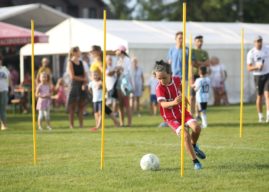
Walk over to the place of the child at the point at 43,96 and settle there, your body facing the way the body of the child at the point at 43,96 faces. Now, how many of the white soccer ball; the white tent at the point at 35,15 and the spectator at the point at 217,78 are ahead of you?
1

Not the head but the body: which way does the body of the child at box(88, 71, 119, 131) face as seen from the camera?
toward the camera

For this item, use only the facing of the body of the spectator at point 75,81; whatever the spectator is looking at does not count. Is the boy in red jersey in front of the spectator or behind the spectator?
in front

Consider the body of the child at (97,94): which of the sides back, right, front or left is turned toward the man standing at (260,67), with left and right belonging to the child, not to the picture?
left

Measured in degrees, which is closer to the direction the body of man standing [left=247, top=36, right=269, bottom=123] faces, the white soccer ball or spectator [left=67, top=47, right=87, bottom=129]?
the white soccer ball

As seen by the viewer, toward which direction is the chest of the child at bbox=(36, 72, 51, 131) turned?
toward the camera

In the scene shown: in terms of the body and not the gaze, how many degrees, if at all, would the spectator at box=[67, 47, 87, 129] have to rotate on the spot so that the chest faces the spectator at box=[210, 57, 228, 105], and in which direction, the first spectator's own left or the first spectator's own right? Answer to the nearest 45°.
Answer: approximately 90° to the first spectator's own left

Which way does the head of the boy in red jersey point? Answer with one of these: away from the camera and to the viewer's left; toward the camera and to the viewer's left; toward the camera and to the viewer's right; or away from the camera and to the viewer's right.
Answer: toward the camera and to the viewer's left

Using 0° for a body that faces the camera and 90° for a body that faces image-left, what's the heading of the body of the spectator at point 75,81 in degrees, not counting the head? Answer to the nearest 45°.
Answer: approximately 315°
